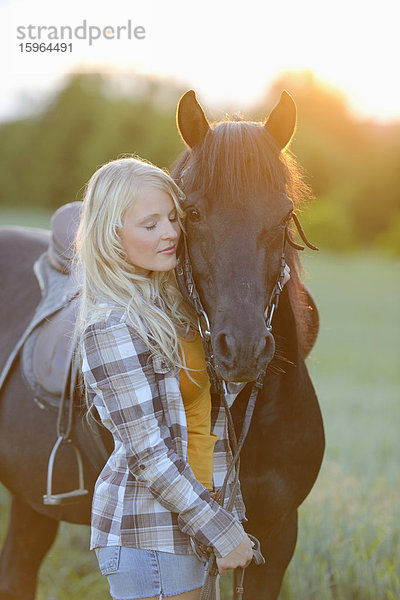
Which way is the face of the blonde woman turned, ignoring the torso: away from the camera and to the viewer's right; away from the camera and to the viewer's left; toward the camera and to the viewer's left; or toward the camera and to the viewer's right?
toward the camera and to the viewer's right

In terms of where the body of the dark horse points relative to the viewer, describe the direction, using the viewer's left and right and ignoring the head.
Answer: facing the viewer and to the right of the viewer
